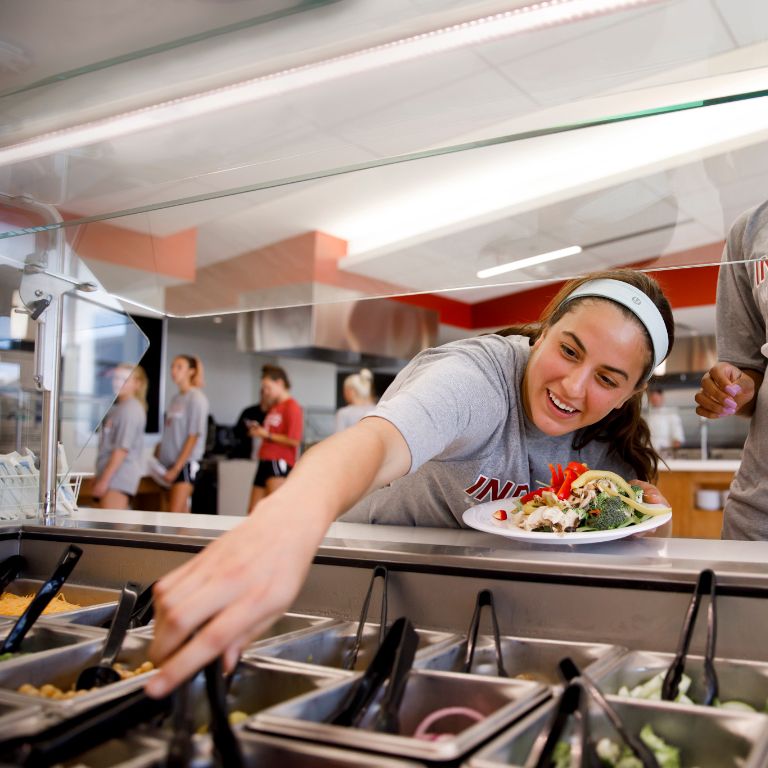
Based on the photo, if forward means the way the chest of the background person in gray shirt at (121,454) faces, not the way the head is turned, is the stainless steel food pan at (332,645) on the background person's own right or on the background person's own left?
on the background person's own left

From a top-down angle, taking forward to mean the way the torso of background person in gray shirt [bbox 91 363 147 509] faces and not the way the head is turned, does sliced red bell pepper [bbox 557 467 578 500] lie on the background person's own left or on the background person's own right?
on the background person's own left

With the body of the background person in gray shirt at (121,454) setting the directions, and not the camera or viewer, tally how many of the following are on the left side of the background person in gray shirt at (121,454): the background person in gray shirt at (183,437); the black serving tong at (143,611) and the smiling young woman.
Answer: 2

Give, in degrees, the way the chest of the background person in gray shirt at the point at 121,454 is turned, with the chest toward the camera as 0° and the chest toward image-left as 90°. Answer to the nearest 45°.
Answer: approximately 90°

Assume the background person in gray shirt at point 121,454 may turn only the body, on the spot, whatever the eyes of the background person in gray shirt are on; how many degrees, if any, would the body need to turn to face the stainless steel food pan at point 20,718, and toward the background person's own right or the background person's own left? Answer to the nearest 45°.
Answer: approximately 90° to the background person's own left

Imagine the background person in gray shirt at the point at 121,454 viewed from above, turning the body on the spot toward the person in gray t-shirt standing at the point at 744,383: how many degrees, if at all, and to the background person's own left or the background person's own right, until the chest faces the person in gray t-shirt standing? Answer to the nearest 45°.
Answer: approximately 90° to the background person's own left
